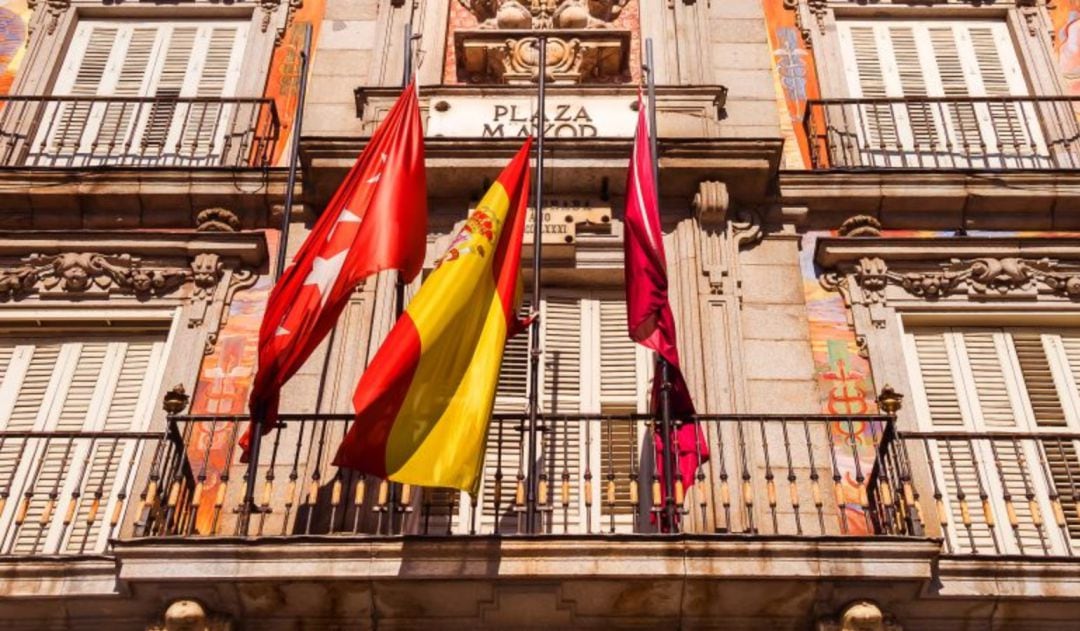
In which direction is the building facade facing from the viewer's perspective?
toward the camera
